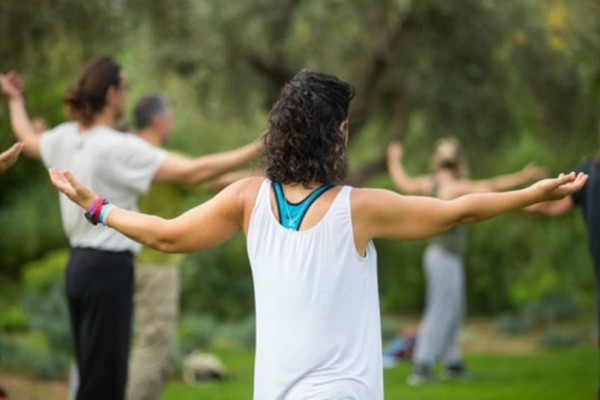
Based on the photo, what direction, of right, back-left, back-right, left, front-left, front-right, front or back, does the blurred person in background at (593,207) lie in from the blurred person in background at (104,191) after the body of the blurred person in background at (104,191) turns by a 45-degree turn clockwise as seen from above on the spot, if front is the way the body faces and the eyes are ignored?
front

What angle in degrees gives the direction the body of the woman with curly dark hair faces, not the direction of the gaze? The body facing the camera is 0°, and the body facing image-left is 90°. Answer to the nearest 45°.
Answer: approximately 180°

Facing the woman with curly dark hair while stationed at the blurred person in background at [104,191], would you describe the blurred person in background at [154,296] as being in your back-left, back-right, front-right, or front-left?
back-left

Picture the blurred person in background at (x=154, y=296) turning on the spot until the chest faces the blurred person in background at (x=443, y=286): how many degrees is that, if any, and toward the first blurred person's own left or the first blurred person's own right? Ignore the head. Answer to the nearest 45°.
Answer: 0° — they already face them

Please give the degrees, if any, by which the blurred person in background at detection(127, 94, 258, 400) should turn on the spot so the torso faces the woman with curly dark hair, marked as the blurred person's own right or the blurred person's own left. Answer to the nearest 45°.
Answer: approximately 135° to the blurred person's own right

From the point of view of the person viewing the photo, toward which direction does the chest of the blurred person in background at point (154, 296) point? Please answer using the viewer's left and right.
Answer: facing away from the viewer and to the right of the viewer

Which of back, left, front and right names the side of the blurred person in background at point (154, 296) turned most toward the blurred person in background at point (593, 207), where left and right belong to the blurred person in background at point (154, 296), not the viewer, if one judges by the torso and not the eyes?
right

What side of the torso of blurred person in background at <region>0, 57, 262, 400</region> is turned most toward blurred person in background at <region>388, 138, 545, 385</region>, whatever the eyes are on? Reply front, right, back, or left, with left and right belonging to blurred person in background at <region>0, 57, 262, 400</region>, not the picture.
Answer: front

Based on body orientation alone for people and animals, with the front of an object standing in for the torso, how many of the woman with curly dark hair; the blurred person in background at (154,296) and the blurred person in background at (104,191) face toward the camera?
0

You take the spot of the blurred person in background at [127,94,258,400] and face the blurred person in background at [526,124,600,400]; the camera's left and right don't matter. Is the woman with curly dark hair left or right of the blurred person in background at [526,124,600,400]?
right

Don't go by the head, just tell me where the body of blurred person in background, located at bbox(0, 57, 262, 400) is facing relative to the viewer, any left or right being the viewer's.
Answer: facing away from the viewer and to the right of the viewer
